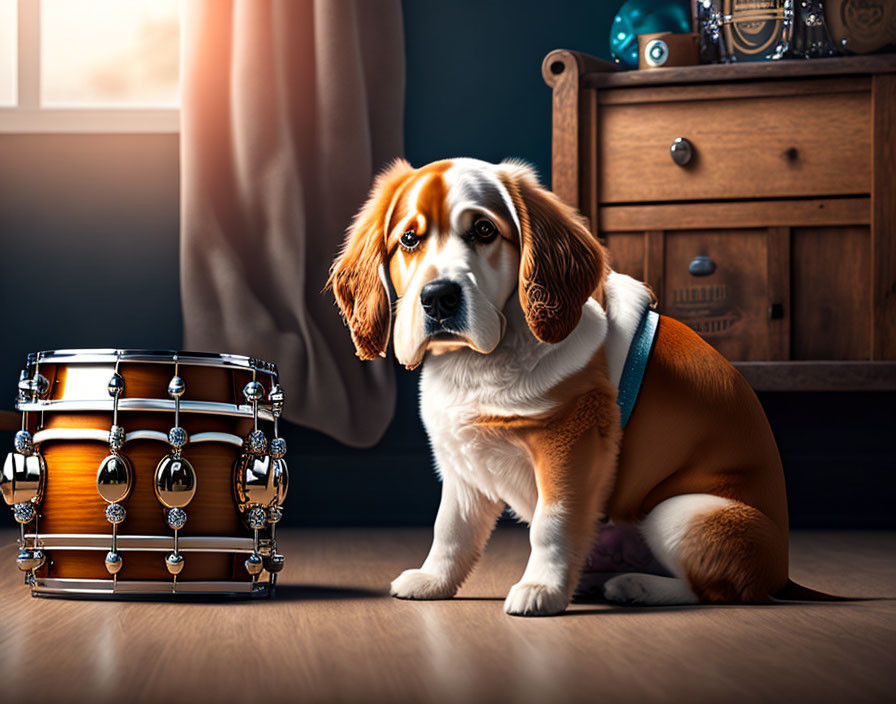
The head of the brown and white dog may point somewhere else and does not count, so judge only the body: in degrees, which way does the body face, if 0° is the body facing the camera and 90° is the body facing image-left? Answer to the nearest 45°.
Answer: approximately 45°

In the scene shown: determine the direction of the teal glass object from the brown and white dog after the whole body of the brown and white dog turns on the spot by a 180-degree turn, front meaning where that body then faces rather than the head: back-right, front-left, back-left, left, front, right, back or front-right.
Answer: front-left

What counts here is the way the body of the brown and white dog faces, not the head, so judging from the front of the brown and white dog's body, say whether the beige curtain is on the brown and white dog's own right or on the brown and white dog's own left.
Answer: on the brown and white dog's own right

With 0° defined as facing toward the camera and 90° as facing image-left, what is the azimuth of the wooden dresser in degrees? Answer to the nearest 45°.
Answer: approximately 0°

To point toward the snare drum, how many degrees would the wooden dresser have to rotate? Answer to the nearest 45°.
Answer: approximately 45° to its right
